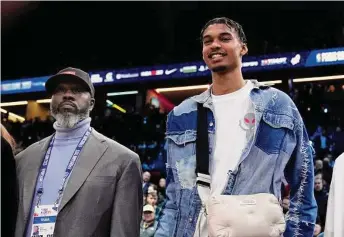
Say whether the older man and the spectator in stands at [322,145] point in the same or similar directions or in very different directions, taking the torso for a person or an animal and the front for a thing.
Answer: same or similar directions

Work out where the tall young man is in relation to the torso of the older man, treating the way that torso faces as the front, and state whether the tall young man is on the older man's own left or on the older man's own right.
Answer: on the older man's own left

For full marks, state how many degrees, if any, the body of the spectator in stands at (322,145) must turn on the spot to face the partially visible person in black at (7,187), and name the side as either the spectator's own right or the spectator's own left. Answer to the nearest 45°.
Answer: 0° — they already face them

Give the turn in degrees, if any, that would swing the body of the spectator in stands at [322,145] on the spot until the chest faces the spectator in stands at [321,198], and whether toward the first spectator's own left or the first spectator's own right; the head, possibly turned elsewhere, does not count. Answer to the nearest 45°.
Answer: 0° — they already face them

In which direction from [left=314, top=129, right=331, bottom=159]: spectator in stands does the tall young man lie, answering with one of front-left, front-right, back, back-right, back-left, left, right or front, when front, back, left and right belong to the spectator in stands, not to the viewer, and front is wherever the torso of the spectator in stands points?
front

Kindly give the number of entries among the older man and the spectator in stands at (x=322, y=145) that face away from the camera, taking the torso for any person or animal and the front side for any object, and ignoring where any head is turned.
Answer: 0

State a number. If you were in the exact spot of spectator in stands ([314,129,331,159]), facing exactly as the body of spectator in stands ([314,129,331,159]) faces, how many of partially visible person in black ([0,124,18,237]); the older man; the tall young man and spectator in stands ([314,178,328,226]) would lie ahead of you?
4

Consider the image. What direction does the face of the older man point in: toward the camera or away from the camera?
toward the camera

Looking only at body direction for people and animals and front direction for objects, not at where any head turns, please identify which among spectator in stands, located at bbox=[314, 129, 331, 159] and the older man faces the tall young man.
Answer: the spectator in stands

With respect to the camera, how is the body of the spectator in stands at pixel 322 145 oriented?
toward the camera

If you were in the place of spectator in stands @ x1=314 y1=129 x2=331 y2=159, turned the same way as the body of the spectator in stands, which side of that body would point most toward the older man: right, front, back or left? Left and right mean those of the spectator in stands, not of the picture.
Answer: front

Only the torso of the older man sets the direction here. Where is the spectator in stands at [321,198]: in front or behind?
behind

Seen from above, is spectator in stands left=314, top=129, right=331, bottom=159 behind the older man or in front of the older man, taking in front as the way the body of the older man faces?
behind

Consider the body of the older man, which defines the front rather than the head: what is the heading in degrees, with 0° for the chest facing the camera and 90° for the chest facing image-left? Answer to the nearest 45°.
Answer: approximately 45°
